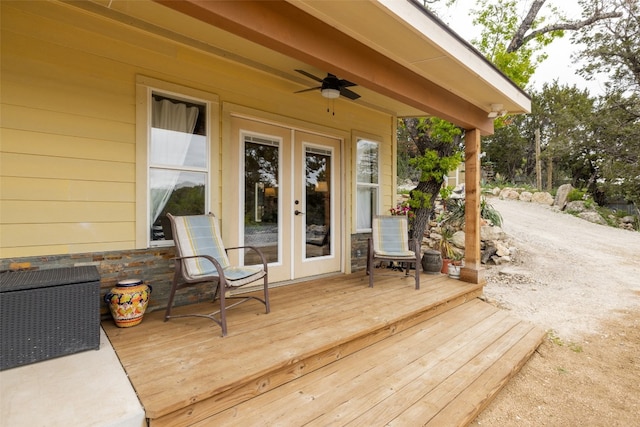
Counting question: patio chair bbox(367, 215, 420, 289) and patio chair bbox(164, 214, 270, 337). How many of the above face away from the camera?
0

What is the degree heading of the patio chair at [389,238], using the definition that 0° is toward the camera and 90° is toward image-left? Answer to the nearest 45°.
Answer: approximately 0°

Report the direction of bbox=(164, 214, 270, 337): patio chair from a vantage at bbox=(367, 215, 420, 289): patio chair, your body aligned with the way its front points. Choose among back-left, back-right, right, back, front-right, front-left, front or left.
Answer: front-right

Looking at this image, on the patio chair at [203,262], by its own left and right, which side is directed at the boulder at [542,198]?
left

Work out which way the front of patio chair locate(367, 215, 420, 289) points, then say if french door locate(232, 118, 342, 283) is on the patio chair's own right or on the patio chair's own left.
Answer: on the patio chair's own right

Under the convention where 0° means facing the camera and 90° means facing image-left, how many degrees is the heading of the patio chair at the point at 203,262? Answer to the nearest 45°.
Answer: approximately 315°

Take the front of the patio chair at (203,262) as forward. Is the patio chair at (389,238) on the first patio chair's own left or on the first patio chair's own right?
on the first patio chair's own left

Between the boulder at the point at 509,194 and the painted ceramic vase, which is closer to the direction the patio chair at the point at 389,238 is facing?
the painted ceramic vase

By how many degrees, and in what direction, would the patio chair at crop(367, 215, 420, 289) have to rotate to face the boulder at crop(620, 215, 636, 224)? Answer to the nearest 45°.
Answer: approximately 135° to its left

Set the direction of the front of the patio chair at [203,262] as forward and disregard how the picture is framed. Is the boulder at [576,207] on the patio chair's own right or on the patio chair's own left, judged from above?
on the patio chair's own left

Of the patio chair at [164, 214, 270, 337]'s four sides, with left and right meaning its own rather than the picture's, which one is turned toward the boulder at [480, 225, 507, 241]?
left

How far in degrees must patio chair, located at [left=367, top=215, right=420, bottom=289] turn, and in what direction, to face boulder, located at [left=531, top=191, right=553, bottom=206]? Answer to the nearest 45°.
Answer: approximately 135° to its left

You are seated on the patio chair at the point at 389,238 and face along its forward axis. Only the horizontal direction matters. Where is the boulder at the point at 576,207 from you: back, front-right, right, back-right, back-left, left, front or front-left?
back-left

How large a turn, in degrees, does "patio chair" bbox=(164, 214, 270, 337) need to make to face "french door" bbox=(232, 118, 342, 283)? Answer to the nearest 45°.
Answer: approximately 90° to its left
